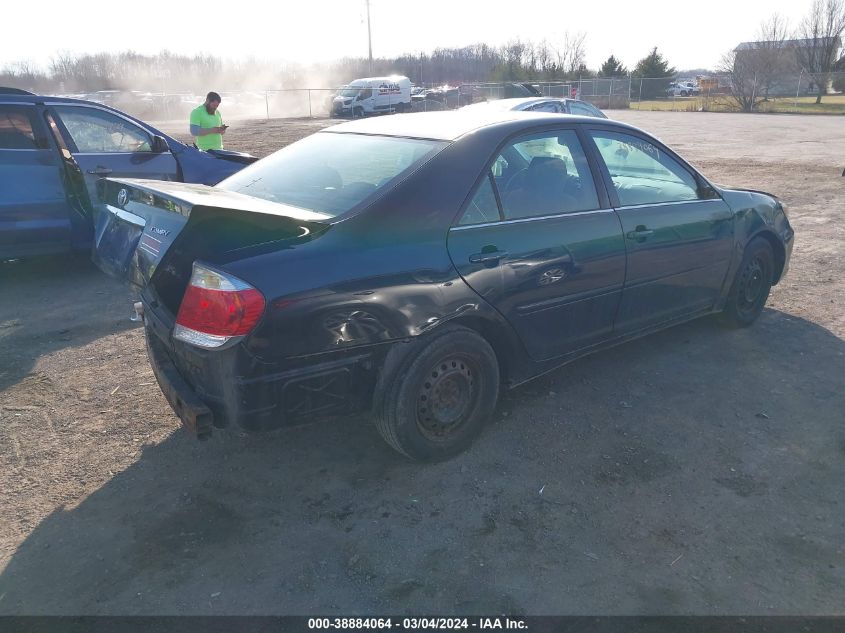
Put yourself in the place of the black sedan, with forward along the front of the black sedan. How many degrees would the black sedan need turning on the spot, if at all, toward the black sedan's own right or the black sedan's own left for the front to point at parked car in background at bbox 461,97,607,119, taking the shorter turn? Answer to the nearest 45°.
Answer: approximately 45° to the black sedan's own left

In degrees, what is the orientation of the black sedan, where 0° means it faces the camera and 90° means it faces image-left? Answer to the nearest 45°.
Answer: approximately 225°

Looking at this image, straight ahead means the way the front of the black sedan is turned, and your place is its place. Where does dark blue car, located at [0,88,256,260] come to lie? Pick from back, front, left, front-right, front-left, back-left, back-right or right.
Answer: left

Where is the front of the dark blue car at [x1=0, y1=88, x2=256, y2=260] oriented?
to the viewer's right

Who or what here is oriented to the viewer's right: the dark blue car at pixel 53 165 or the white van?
the dark blue car

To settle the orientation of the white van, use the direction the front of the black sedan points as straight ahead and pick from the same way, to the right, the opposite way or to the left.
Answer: the opposite way

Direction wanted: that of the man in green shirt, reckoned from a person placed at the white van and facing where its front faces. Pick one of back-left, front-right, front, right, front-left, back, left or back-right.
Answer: front-left

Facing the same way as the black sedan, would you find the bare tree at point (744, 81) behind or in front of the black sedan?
in front

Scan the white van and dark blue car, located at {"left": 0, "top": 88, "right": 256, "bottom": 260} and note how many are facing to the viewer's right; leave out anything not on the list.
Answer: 1

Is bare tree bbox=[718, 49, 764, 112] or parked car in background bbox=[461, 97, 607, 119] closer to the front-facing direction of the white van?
the parked car in background

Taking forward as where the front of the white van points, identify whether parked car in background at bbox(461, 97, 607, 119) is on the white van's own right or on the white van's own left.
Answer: on the white van's own left

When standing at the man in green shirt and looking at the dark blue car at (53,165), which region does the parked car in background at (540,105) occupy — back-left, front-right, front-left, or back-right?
back-left

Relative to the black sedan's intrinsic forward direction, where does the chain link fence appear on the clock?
The chain link fence is roughly at 11 o'clock from the black sedan.

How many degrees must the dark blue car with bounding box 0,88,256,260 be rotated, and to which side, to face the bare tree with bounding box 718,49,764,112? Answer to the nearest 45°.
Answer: approximately 45° to its left
